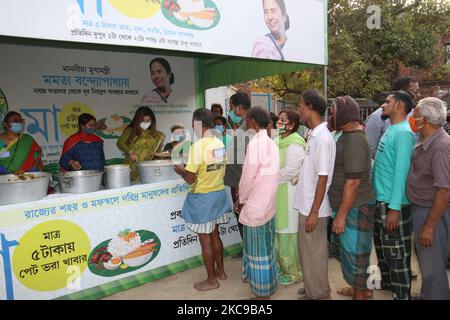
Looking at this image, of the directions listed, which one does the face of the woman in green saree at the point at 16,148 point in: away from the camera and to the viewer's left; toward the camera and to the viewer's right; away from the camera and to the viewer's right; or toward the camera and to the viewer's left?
toward the camera and to the viewer's right

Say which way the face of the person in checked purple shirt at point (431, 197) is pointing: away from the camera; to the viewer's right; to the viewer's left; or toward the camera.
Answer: to the viewer's left

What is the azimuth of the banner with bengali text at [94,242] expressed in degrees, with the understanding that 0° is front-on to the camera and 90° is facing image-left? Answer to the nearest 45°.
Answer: approximately 315°

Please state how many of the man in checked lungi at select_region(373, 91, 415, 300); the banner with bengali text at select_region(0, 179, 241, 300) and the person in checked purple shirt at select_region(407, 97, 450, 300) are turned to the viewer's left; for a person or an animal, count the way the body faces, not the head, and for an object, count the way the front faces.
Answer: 2

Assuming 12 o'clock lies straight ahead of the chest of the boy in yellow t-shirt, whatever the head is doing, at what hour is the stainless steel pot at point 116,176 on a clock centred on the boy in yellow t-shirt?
The stainless steel pot is roughly at 11 o'clock from the boy in yellow t-shirt.

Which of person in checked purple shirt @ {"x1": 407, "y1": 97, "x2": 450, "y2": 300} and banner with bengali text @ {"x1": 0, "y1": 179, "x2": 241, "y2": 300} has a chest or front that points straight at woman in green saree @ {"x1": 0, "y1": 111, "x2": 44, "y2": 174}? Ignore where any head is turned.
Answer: the person in checked purple shirt

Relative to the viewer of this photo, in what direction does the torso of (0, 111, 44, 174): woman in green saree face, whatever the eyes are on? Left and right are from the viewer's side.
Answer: facing the viewer

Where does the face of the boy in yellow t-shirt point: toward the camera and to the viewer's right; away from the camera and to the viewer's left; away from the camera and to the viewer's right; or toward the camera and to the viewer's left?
away from the camera and to the viewer's left

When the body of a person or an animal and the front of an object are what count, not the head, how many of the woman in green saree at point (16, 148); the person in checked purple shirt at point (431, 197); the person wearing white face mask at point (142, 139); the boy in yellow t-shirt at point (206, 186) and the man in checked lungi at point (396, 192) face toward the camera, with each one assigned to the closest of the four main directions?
2

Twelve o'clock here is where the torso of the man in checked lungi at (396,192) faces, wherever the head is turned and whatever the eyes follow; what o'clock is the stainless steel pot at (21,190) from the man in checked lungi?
The stainless steel pot is roughly at 11 o'clock from the man in checked lungi.

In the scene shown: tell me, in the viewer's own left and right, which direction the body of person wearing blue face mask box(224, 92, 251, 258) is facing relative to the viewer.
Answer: facing the viewer and to the left of the viewer

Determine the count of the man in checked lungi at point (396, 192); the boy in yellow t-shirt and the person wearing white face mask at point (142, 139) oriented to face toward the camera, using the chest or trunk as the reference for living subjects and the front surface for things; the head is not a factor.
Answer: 1
